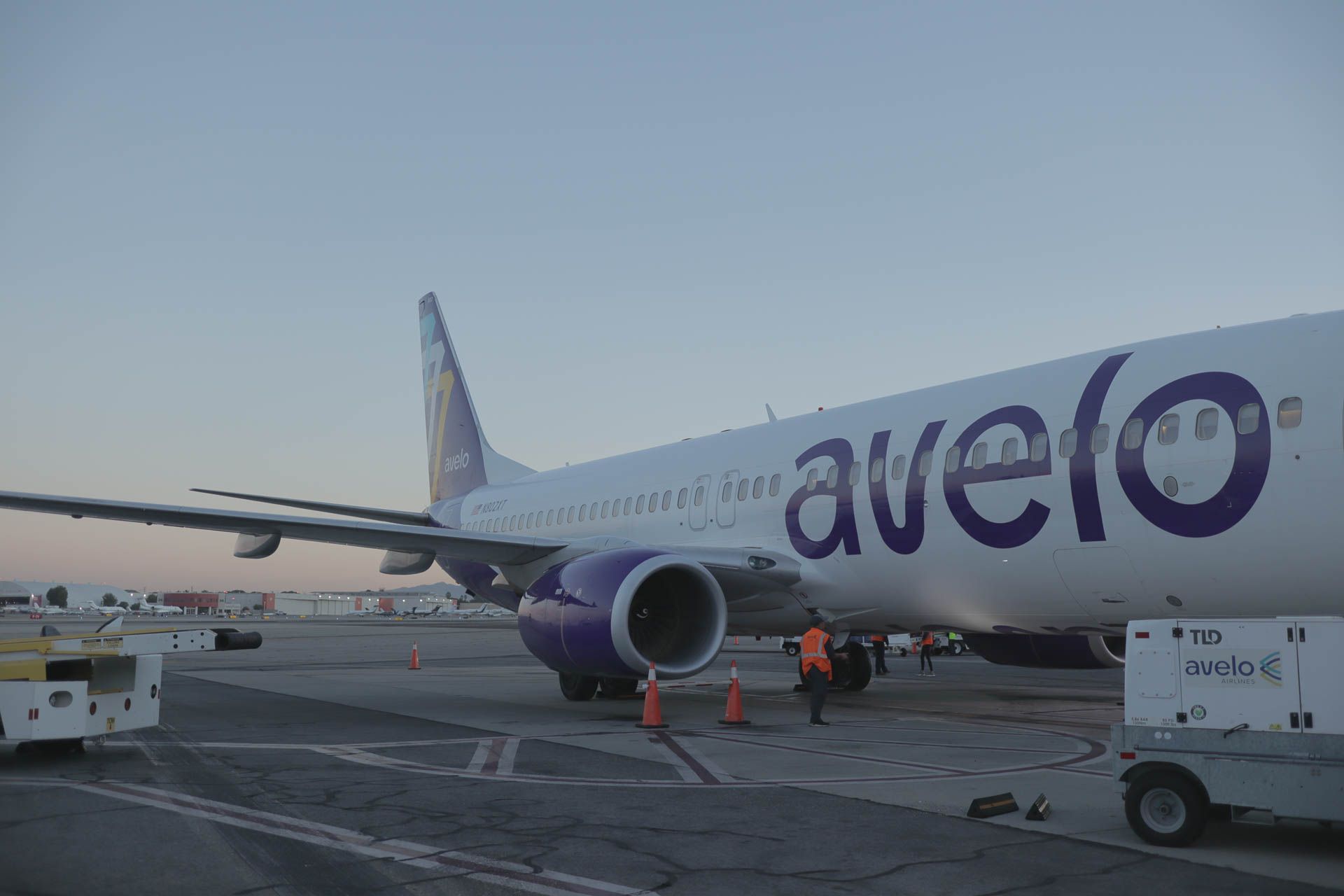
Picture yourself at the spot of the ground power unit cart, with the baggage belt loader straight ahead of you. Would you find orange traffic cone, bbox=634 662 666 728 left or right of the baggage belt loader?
right

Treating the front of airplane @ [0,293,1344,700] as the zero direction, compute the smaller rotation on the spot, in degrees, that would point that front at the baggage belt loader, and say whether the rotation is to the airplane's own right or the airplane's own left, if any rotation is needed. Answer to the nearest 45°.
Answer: approximately 135° to the airplane's own right

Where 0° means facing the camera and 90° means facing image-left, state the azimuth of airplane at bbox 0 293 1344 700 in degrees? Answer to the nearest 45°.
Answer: approximately 315°
